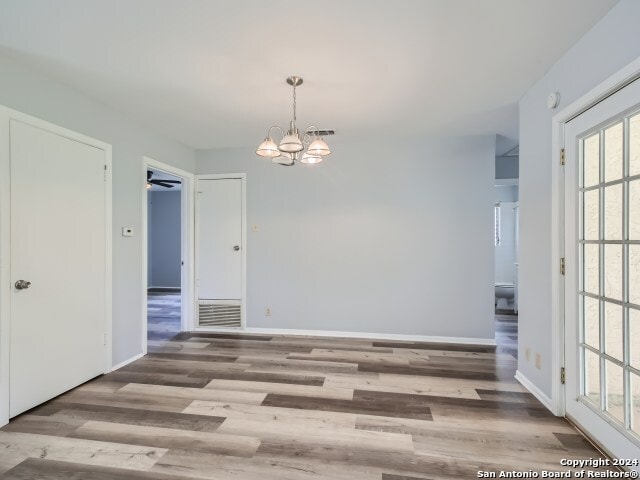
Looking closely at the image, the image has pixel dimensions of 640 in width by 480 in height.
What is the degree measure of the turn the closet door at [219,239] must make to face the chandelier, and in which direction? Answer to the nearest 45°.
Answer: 0° — it already faces it

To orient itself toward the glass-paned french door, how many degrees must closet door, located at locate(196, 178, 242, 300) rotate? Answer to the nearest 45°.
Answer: approximately 45° to its left

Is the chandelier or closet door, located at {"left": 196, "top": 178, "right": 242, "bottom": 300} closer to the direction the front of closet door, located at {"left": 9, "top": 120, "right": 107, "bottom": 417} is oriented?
the chandelier

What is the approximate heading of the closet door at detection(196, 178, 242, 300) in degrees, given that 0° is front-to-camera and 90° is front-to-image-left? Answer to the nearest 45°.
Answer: approximately 0°

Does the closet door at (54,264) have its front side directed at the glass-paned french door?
yes

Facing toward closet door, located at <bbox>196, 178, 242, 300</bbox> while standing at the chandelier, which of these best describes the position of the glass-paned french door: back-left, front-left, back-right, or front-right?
back-right

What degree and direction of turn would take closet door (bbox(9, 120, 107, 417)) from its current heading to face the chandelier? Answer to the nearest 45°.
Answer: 0° — it already faces it
